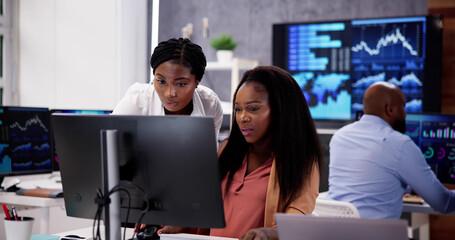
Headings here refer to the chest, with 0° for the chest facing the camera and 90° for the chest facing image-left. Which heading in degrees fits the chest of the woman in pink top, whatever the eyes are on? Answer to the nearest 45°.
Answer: approximately 45°

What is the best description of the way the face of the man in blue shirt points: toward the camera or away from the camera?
away from the camera

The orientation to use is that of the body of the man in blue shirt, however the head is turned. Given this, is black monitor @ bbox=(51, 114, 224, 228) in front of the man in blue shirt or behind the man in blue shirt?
behind

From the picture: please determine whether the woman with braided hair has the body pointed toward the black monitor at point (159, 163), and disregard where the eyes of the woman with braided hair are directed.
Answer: yes

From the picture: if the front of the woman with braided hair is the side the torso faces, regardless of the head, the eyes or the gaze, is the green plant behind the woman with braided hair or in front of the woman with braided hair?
behind

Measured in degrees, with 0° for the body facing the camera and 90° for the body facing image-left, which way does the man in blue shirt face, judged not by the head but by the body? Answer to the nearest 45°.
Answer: approximately 225°

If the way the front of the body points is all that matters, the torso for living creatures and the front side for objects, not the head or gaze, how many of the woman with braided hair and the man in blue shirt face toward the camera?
1

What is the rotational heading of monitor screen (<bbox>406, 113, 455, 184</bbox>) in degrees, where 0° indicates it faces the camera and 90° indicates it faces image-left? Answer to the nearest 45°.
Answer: approximately 0°

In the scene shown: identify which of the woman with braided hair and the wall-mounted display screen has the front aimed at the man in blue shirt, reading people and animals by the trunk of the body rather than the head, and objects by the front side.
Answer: the wall-mounted display screen
